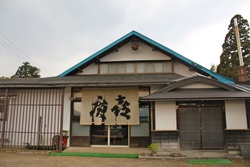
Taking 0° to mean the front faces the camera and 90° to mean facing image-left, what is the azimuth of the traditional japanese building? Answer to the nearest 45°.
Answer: approximately 0°

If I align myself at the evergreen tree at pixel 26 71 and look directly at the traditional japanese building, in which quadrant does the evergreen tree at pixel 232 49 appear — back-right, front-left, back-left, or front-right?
front-left

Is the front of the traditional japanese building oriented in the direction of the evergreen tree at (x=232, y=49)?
no

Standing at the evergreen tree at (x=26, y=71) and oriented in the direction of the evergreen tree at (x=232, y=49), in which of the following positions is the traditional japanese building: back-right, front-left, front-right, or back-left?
front-right

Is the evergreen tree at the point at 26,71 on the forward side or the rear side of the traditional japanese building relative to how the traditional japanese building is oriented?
on the rear side
